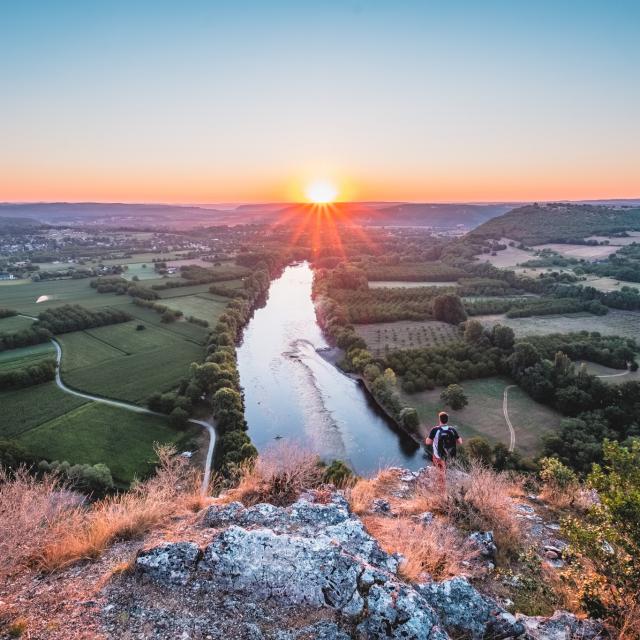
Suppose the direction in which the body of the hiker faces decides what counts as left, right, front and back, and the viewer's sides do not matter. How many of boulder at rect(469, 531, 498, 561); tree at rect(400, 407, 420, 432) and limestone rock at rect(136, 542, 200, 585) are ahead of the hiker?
1

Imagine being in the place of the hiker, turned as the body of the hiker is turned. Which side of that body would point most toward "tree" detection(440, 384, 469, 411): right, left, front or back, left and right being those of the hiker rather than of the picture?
front

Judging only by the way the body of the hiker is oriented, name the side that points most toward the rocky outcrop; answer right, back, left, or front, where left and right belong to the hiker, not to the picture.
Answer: back

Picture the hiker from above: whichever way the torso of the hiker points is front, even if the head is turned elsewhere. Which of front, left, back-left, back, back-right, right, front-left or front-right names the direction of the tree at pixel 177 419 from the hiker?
front-left

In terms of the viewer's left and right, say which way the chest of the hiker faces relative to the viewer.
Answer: facing away from the viewer

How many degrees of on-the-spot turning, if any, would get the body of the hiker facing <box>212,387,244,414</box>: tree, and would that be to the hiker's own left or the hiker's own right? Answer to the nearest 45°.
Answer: approximately 45° to the hiker's own left

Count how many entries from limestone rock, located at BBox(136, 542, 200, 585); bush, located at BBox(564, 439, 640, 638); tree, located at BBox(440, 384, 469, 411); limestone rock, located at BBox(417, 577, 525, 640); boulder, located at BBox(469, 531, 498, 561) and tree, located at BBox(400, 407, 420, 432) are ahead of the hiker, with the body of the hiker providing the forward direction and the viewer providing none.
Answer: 2

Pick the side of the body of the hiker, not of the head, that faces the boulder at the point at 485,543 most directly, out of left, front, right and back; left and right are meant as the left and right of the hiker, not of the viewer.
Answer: back

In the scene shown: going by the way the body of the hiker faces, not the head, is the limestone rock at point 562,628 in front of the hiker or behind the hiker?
behind

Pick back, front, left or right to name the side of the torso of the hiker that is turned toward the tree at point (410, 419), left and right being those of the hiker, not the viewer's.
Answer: front

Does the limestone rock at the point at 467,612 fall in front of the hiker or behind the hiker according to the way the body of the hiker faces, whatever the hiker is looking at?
behind

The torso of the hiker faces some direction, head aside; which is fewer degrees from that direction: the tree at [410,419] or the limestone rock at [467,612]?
the tree
